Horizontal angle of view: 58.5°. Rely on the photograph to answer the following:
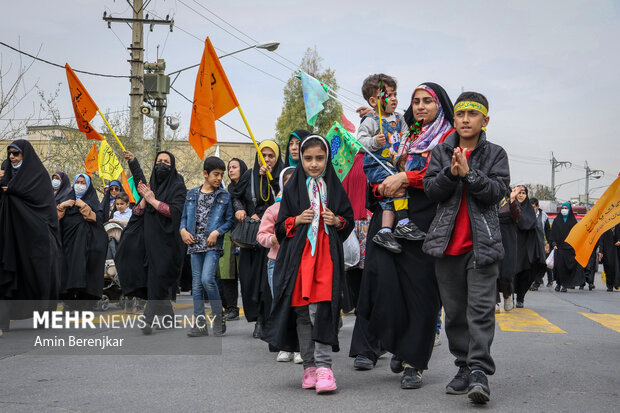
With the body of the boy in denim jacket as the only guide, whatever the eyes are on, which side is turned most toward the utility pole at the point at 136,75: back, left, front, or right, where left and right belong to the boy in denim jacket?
back

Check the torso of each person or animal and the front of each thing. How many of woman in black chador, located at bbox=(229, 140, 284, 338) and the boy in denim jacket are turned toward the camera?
2

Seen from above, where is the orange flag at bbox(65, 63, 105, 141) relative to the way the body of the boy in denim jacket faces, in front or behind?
behind

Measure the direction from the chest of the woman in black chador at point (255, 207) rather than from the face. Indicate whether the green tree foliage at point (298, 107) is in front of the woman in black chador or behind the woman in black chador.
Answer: behind
